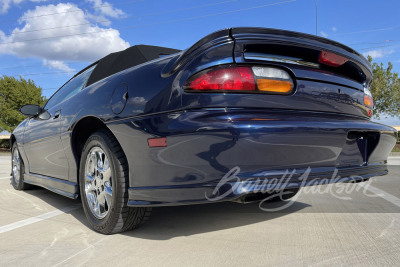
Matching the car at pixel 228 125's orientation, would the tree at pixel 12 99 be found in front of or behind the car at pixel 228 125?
in front

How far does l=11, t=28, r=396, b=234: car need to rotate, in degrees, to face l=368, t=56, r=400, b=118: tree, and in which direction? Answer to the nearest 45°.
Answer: approximately 90° to its right

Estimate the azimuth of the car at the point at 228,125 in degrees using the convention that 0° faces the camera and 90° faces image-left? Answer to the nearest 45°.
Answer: approximately 135°
